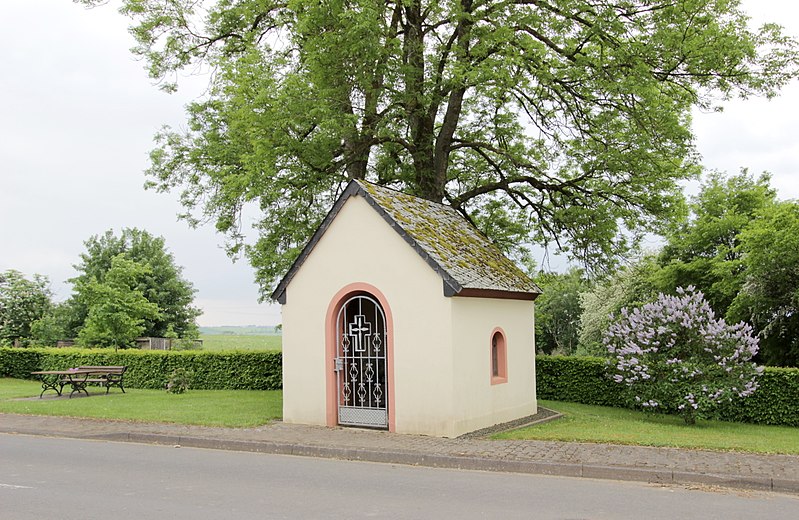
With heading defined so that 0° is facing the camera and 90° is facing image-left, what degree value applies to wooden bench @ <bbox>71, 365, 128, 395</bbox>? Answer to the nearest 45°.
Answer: approximately 45°

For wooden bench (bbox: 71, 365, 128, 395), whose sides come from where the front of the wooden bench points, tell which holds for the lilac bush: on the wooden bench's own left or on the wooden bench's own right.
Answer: on the wooden bench's own left

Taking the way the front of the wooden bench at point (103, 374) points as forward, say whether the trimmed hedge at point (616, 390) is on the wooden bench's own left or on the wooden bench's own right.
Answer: on the wooden bench's own left

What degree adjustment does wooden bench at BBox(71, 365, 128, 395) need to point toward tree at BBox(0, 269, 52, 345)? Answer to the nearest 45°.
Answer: approximately 135° to its right

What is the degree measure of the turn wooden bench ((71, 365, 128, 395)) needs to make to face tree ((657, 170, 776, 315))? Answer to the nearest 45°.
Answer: approximately 135° to its left

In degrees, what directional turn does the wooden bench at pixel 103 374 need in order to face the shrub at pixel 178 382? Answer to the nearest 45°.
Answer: approximately 135° to its left

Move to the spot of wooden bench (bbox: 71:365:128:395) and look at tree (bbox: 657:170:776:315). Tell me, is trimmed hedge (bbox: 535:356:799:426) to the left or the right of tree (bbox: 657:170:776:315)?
right
